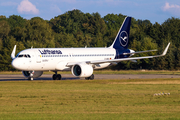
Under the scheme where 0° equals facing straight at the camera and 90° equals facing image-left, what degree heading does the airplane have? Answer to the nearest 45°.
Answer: approximately 45°
